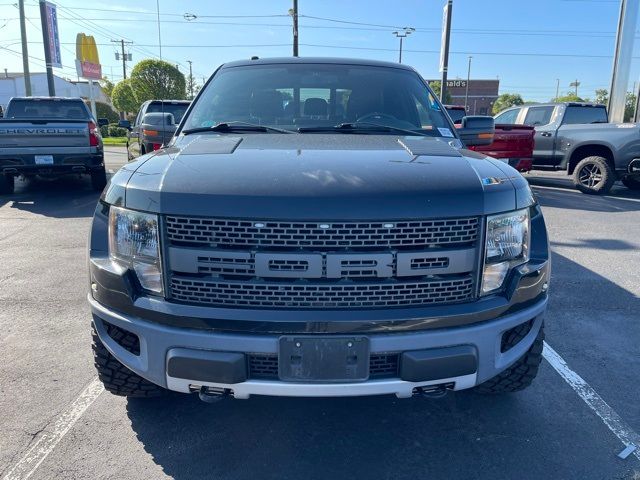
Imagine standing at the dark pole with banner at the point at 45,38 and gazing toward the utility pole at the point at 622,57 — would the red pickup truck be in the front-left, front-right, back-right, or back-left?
front-right

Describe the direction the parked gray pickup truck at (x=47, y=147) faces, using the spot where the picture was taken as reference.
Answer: facing away from the viewer

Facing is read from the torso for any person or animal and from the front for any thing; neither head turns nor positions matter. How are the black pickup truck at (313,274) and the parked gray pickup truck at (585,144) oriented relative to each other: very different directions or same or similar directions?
very different directions

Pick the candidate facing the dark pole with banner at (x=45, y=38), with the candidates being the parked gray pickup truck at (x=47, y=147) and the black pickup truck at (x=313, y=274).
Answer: the parked gray pickup truck

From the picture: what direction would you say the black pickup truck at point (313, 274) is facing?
toward the camera

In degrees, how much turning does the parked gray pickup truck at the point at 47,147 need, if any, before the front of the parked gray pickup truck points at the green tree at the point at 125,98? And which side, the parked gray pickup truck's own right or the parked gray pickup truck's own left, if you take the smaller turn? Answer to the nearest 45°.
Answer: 0° — it already faces it

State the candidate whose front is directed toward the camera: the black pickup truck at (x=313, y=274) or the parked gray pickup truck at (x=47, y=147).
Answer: the black pickup truck

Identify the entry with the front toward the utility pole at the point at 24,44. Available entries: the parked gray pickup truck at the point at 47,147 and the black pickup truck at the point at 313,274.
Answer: the parked gray pickup truck

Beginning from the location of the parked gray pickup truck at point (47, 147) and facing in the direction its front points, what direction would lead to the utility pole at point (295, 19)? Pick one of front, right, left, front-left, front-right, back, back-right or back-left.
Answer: front-right
